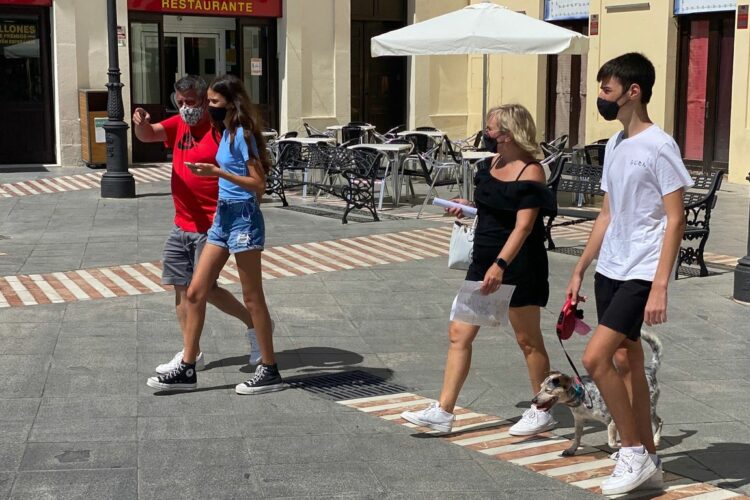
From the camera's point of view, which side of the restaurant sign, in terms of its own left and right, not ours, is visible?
front

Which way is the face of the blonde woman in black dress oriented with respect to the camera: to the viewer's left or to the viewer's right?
to the viewer's left

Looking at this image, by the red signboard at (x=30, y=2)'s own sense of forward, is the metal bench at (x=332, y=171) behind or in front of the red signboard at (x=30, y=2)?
in front

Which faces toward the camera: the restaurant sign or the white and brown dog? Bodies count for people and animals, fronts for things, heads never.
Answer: the restaurant sign

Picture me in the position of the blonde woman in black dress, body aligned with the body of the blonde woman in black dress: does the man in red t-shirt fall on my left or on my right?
on my right

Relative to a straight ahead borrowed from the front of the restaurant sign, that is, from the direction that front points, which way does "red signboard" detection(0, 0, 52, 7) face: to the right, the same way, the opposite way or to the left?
the same way

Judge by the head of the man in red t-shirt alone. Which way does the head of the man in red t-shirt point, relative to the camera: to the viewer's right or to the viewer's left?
to the viewer's left

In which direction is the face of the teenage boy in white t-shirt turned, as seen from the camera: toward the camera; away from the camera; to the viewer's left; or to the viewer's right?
to the viewer's left

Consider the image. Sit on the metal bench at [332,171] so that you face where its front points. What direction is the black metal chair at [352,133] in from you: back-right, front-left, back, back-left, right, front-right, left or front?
back-right

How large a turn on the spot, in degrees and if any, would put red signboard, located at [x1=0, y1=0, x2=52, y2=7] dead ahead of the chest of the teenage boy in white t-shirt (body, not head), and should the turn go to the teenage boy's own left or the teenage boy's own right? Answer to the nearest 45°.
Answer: approximately 90° to the teenage boy's own right

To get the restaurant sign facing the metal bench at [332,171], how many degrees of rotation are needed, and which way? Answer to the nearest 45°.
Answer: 0° — it already faces it

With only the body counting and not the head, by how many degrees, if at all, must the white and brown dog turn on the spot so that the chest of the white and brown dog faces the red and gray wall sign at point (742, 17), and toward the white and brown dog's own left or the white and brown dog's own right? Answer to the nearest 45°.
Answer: approximately 90° to the white and brown dog's own right

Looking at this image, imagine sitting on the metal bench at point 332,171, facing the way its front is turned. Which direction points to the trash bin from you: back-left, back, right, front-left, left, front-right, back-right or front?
right

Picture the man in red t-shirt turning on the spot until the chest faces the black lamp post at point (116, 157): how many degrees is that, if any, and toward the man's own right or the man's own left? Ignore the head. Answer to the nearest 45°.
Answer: approximately 135° to the man's own right

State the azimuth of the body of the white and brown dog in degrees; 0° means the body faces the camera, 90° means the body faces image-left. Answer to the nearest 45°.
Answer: approximately 90°

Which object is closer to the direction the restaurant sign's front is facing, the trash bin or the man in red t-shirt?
the man in red t-shirt
